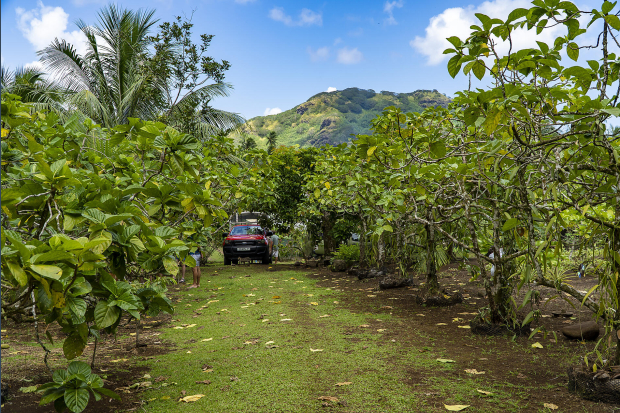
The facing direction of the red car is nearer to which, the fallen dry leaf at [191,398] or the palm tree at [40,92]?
the fallen dry leaf

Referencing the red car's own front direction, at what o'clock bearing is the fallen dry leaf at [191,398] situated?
The fallen dry leaf is roughly at 12 o'clock from the red car.

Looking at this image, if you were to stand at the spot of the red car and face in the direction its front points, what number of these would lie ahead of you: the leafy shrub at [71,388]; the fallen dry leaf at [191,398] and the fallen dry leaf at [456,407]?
3

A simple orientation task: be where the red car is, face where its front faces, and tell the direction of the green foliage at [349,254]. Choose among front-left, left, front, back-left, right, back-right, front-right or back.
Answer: front-left

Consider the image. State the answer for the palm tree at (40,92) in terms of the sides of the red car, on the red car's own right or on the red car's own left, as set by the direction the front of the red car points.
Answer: on the red car's own right

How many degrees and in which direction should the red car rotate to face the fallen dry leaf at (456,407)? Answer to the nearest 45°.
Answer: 0° — it already faces it

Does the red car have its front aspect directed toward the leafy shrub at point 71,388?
yes

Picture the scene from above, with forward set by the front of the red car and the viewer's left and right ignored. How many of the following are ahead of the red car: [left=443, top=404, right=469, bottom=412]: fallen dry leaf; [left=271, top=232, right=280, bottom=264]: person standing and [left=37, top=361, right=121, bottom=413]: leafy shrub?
2

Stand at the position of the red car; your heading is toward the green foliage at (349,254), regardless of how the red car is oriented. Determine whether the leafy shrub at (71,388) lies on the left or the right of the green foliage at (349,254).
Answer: right

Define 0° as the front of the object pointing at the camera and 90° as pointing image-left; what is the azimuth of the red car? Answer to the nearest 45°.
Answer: approximately 0°
